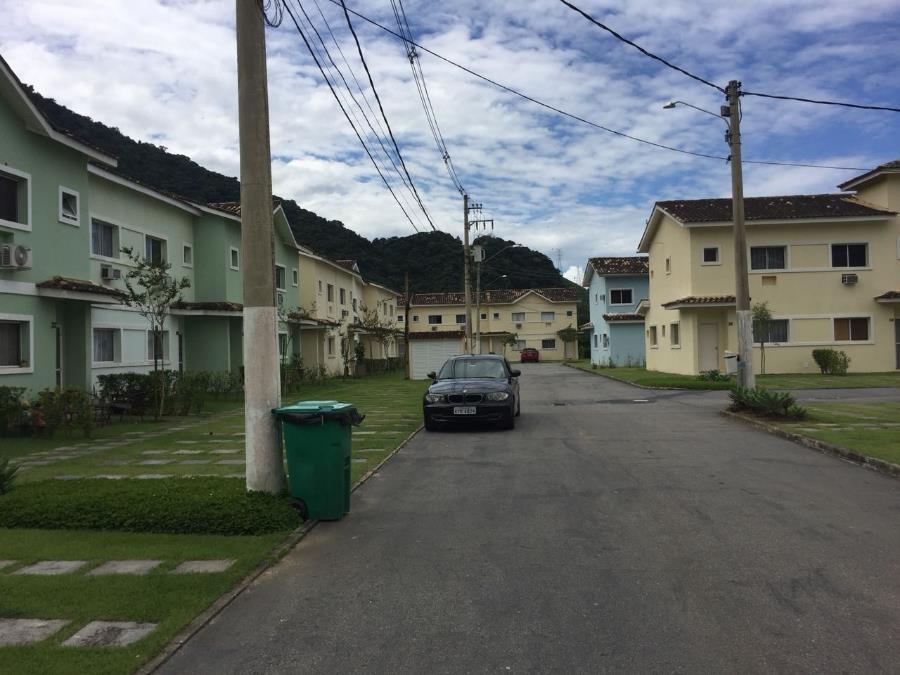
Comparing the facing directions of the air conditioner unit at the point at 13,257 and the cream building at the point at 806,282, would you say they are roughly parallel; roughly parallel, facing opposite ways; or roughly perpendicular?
roughly perpendicular

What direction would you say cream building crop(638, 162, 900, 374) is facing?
toward the camera

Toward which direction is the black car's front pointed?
toward the camera

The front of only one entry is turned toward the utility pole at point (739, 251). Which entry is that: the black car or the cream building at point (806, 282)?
the cream building

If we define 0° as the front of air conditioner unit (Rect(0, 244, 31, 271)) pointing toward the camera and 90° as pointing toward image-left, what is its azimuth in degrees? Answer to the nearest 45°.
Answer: approximately 315°

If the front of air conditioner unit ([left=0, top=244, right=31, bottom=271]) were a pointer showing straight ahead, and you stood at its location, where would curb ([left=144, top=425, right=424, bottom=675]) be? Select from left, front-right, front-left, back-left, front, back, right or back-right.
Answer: front-right

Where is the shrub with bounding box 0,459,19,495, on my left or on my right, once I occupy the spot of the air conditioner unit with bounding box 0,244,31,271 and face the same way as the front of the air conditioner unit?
on my right

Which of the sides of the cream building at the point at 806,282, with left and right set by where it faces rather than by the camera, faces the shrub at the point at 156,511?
front

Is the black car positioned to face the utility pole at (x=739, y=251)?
no

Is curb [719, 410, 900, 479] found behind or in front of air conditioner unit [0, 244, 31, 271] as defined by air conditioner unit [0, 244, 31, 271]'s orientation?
in front

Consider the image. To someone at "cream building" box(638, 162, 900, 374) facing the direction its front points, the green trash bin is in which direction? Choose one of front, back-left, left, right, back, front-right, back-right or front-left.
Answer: front

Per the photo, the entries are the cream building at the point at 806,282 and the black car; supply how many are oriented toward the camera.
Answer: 2

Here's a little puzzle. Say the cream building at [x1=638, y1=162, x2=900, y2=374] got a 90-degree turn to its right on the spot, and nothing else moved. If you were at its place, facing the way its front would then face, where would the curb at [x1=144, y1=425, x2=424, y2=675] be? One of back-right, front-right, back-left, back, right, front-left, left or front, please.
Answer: left

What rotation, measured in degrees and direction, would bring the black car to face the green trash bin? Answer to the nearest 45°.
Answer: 0° — it already faces it

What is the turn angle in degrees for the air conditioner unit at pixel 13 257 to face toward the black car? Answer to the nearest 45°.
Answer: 0° — it already faces it

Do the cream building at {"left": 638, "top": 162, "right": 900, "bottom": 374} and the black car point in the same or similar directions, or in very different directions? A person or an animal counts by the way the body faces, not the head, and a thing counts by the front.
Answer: same or similar directions

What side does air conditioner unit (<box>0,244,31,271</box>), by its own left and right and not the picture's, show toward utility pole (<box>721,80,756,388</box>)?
front

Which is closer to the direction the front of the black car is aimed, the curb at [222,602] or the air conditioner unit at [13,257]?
the curb

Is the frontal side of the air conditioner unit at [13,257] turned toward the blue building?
no

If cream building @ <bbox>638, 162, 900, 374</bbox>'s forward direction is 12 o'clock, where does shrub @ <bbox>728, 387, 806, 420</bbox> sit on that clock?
The shrub is roughly at 12 o'clock from the cream building.
